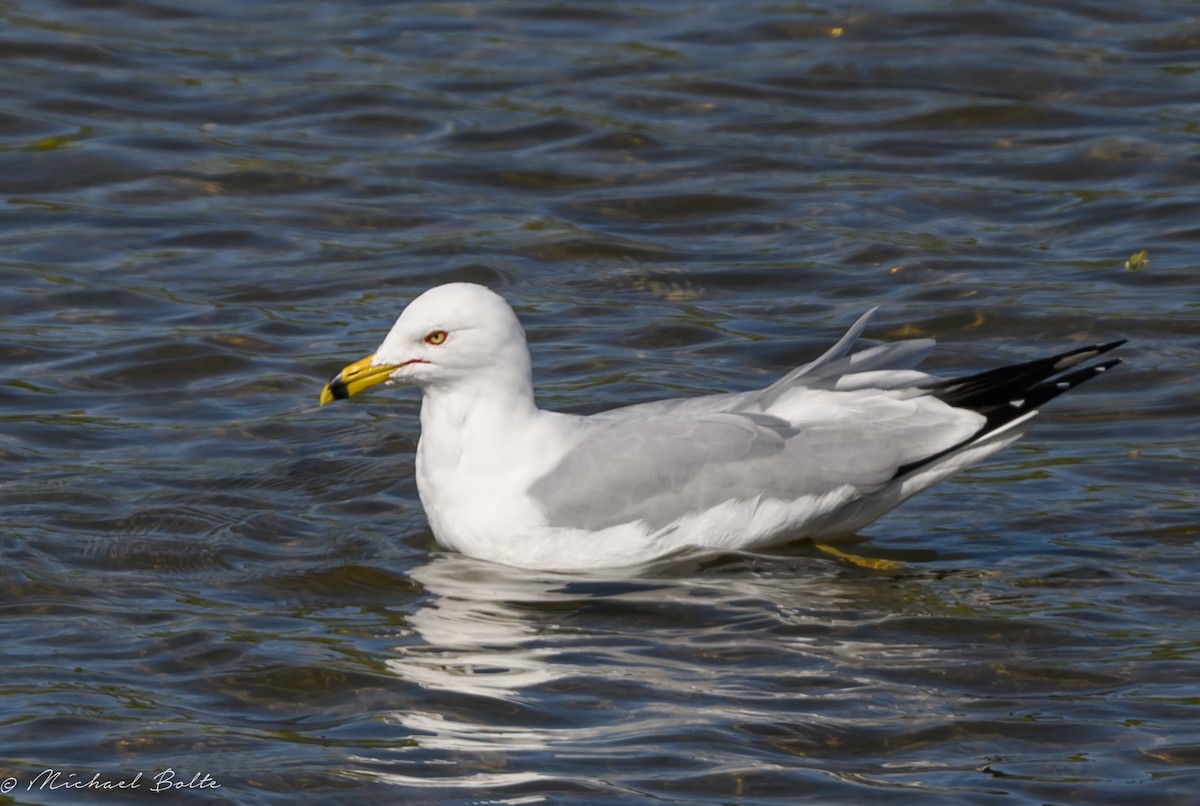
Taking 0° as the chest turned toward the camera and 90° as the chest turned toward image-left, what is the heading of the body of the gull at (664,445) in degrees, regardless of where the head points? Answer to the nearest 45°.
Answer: approximately 90°
